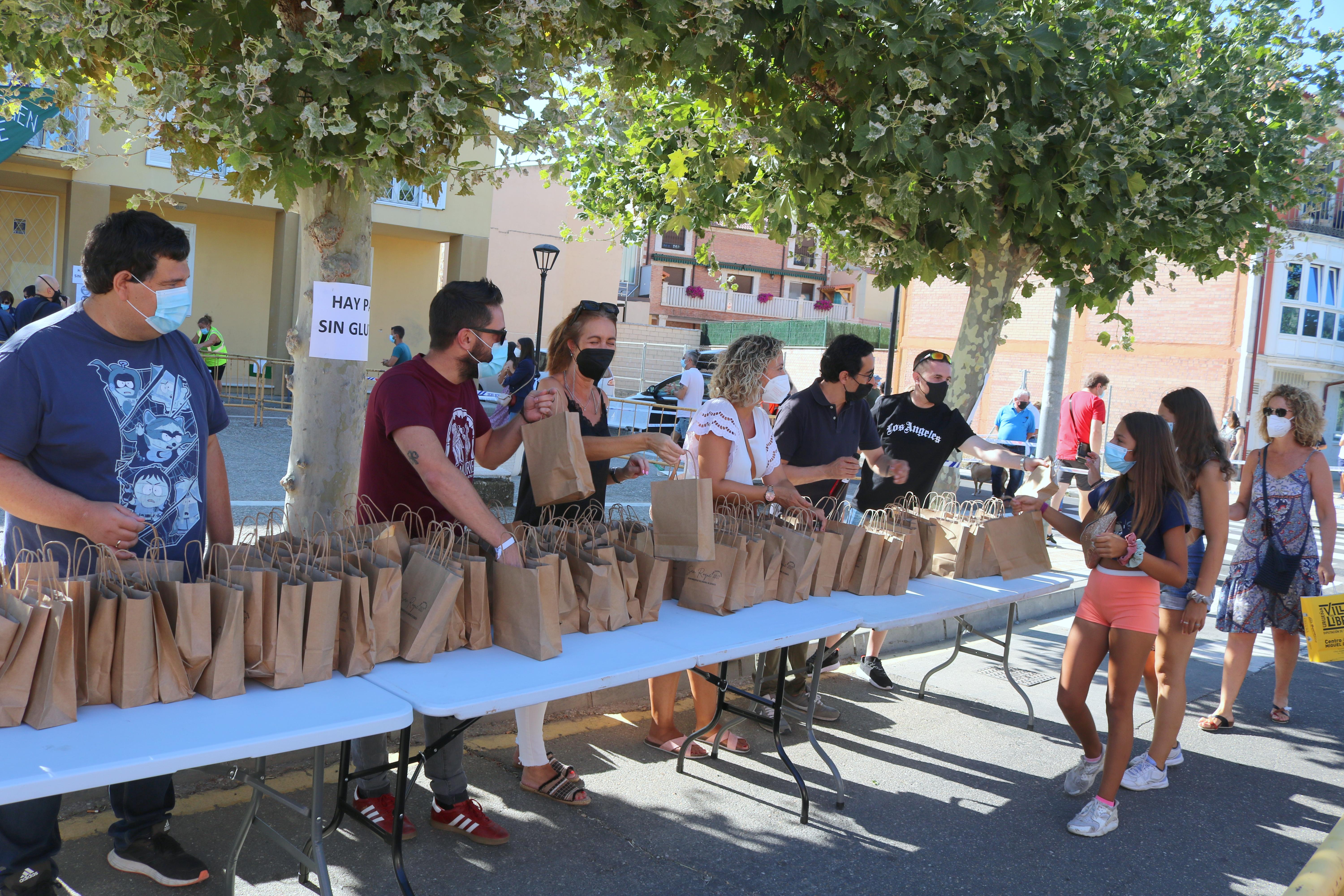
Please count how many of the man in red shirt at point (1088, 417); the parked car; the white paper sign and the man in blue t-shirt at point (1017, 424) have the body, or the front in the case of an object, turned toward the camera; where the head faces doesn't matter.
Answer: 2

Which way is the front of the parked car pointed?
to the viewer's left

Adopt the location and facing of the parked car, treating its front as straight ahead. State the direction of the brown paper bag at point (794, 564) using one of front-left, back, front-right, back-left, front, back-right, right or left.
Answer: left

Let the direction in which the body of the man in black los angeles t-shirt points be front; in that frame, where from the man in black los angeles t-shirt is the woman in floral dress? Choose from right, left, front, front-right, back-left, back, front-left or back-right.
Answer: front-left

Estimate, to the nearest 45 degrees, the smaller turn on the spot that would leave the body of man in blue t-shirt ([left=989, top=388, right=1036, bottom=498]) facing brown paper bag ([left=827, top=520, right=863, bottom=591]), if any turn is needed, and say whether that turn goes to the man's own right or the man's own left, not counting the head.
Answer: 0° — they already face it

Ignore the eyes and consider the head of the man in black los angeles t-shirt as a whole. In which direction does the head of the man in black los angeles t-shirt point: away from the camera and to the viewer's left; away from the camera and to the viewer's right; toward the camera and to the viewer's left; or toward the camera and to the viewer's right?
toward the camera and to the viewer's right

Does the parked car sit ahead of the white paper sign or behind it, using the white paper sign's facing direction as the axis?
behind

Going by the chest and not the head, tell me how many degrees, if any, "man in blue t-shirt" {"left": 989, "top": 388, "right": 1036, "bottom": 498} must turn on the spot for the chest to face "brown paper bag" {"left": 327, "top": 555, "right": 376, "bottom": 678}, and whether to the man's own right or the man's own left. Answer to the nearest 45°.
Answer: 0° — they already face it

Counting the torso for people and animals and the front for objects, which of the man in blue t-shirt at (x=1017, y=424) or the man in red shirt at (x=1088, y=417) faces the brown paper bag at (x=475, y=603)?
the man in blue t-shirt

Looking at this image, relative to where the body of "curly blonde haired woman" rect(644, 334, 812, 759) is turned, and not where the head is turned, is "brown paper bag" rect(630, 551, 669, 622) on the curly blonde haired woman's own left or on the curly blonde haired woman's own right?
on the curly blonde haired woman's own right
